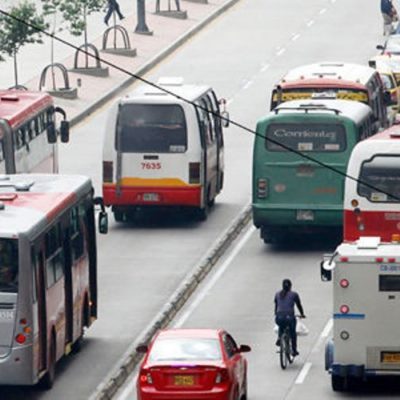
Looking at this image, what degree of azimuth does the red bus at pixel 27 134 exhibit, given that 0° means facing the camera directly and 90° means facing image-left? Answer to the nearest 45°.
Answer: approximately 225°

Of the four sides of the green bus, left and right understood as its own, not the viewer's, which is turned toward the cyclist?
back

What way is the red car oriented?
away from the camera

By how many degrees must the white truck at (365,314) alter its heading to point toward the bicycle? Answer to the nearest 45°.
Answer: approximately 45° to its left

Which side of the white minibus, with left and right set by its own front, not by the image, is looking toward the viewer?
back

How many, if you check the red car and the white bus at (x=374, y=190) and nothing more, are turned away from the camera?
2

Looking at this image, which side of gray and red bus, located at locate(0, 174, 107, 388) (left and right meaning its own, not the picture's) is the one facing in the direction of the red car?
right

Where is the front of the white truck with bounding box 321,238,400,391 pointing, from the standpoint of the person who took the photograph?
facing away from the viewer

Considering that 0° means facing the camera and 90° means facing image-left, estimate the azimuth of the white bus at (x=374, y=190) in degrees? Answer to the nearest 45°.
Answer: approximately 180°
